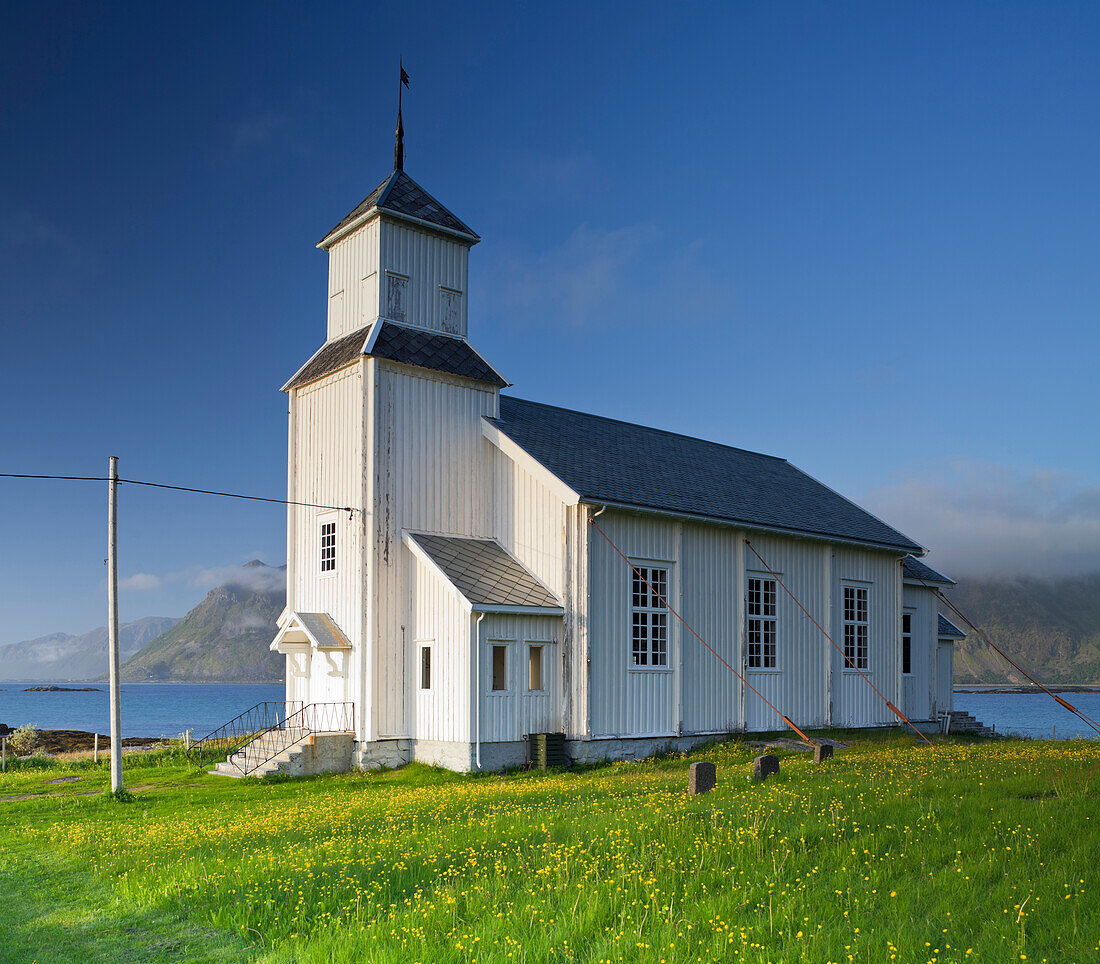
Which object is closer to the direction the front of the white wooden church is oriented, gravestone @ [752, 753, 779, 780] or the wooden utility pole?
the wooden utility pole

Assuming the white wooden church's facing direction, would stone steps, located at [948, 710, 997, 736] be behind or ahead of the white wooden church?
behind

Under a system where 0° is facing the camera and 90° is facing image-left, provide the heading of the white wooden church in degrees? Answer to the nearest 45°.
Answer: approximately 45°

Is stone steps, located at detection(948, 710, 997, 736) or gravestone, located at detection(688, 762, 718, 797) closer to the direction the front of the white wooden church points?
the gravestone

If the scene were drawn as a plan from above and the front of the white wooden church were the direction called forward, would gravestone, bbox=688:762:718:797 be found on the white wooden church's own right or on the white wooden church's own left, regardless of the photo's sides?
on the white wooden church's own left

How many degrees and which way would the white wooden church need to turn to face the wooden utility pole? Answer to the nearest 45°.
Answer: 0° — it already faces it
